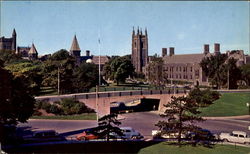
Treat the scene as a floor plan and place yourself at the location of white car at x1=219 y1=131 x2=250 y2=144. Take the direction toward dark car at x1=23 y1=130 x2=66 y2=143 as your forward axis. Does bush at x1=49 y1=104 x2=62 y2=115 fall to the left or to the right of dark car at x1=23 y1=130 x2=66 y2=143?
right

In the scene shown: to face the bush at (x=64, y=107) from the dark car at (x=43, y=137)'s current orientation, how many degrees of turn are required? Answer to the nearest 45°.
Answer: approximately 90° to its right

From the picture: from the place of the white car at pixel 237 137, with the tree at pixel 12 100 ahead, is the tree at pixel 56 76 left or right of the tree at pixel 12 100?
right

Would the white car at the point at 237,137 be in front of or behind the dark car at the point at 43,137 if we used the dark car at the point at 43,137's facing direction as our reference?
behind

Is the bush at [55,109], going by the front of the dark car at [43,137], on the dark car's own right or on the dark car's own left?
on the dark car's own right

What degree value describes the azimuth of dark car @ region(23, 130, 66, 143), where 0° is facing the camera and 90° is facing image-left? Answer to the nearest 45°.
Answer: approximately 90°

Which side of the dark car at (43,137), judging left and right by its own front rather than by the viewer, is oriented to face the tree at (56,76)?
right
